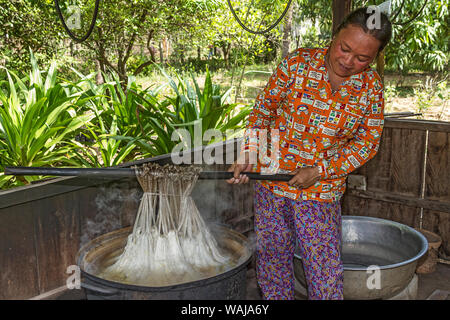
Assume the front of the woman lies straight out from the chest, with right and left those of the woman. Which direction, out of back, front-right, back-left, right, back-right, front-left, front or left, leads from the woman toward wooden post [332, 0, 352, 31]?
back

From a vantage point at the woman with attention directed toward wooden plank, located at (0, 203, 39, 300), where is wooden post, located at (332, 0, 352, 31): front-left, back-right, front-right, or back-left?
back-right

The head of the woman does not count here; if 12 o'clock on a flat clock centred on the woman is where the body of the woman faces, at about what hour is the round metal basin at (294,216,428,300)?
The round metal basin is roughly at 7 o'clock from the woman.

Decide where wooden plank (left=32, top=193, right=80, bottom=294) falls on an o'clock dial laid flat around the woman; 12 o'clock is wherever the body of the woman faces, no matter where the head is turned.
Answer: The wooden plank is roughly at 3 o'clock from the woman.

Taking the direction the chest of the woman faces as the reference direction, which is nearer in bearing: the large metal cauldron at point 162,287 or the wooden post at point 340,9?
the large metal cauldron

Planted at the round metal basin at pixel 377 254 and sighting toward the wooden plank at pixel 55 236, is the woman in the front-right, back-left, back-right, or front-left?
front-left

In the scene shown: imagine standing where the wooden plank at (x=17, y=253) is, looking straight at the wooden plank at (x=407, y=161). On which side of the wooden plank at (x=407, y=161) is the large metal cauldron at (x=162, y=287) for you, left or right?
right

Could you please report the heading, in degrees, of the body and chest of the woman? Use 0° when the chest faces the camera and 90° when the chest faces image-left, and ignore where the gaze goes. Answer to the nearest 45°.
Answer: approximately 0°

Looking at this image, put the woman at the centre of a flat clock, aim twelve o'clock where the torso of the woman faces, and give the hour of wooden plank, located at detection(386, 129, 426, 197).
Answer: The wooden plank is roughly at 7 o'clock from the woman.

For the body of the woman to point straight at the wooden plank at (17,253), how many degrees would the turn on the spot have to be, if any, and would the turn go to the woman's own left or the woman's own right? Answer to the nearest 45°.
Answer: approximately 90° to the woman's own right

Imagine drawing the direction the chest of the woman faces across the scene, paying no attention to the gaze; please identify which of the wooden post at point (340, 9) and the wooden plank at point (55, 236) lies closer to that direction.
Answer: the wooden plank

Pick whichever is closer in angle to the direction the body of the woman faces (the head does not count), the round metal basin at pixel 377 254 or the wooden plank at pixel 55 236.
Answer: the wooden plank

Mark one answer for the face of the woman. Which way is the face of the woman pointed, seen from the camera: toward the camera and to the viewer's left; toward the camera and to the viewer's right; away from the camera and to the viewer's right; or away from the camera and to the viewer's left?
toward the camera and to the viewer's left

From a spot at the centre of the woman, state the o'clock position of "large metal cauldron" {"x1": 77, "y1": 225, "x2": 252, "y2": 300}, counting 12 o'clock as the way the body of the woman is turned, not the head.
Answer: The large metal cauldron is roughly at 2 o'clock from the woman.
